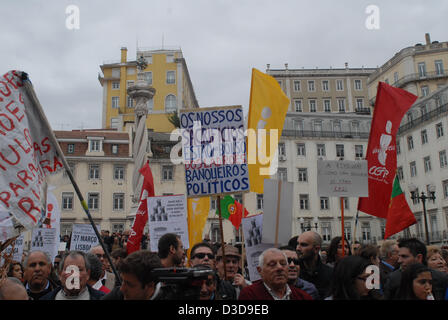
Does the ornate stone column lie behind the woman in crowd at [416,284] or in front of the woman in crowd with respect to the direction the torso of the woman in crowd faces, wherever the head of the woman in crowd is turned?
behind

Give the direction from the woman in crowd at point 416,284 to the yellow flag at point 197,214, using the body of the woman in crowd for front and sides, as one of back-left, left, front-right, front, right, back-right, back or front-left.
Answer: back

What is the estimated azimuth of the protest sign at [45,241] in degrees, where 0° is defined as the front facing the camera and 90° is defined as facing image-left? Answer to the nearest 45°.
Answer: approximately 0°

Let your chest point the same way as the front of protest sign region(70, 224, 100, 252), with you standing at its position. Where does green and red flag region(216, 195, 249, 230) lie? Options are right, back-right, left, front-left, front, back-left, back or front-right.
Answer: back-left

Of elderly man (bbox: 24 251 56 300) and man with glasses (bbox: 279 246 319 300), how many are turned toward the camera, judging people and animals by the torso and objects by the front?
2

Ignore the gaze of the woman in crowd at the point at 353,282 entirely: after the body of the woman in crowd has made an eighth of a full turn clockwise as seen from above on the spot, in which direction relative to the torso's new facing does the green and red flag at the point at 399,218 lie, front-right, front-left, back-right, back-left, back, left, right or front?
back-left
